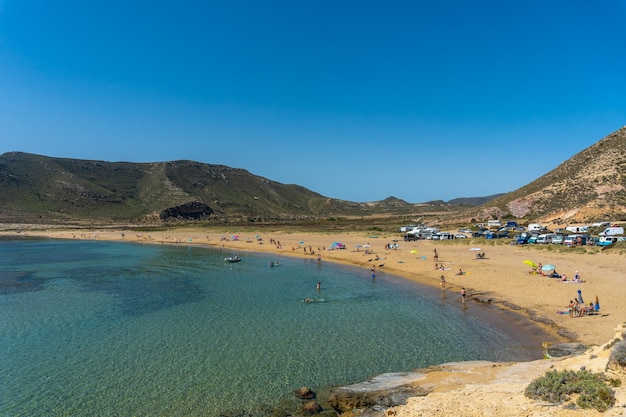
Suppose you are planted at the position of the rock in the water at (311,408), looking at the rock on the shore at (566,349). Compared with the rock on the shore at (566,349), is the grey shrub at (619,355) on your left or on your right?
right
